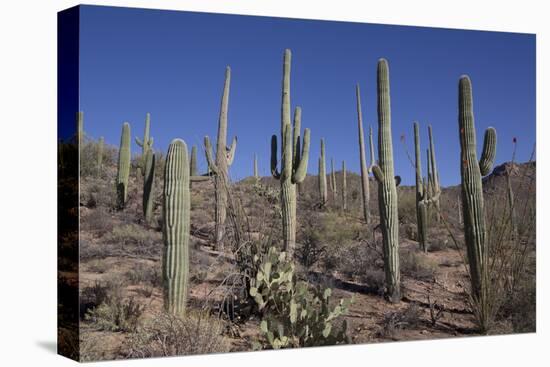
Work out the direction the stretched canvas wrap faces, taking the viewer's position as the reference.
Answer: facing the viewer and to the right of the viewer
